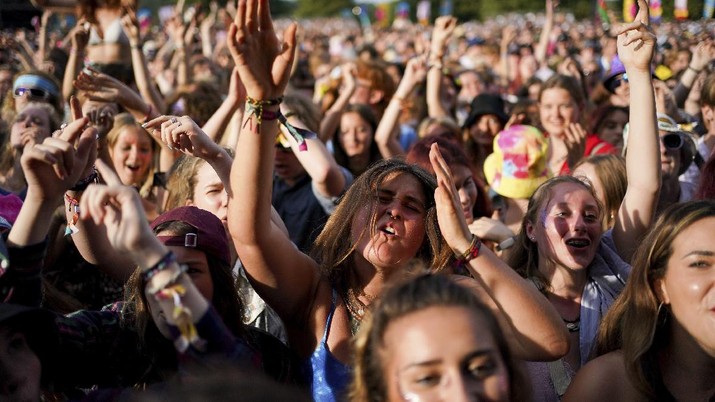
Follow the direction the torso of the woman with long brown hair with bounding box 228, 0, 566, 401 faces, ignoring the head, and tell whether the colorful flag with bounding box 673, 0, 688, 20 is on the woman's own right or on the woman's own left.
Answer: on the woman's own left

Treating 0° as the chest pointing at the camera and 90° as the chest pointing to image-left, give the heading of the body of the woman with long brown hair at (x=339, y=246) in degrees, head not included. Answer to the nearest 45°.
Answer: approximately 315°

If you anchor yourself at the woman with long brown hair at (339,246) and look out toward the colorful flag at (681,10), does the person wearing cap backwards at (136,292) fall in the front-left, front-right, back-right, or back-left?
back-left

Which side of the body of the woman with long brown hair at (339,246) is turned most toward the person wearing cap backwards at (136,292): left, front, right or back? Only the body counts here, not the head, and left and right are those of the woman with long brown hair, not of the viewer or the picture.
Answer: right
